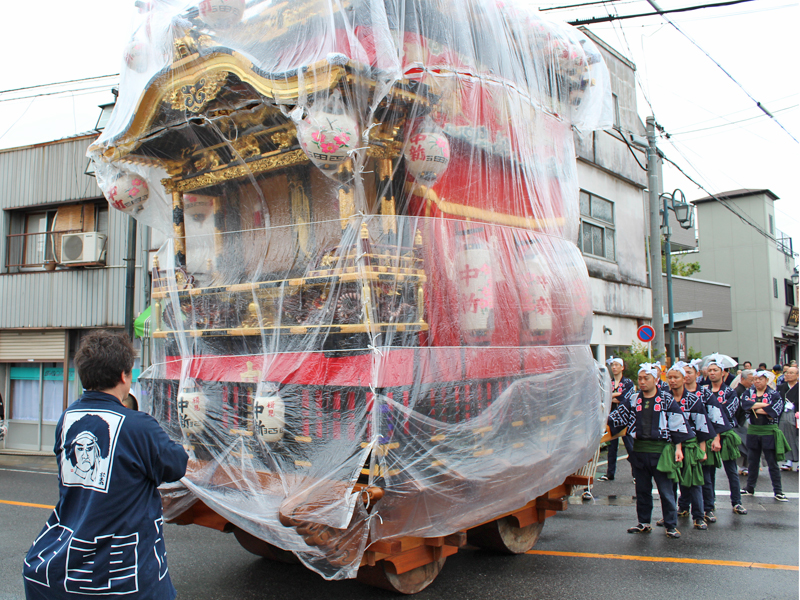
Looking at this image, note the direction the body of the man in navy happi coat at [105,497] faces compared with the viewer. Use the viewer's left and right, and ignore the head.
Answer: facing away from the viewer and to the right of the viewer

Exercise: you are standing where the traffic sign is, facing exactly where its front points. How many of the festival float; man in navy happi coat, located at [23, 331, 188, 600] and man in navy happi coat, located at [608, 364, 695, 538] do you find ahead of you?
3

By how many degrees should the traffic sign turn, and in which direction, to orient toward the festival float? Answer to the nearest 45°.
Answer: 0° — it already faces it

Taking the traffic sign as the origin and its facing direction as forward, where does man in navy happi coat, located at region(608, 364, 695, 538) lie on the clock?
The man in navy happi coat is roughly at 12 o'clock from the traffic sign.

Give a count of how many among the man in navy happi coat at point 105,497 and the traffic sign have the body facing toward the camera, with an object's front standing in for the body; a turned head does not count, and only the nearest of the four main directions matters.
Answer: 1
